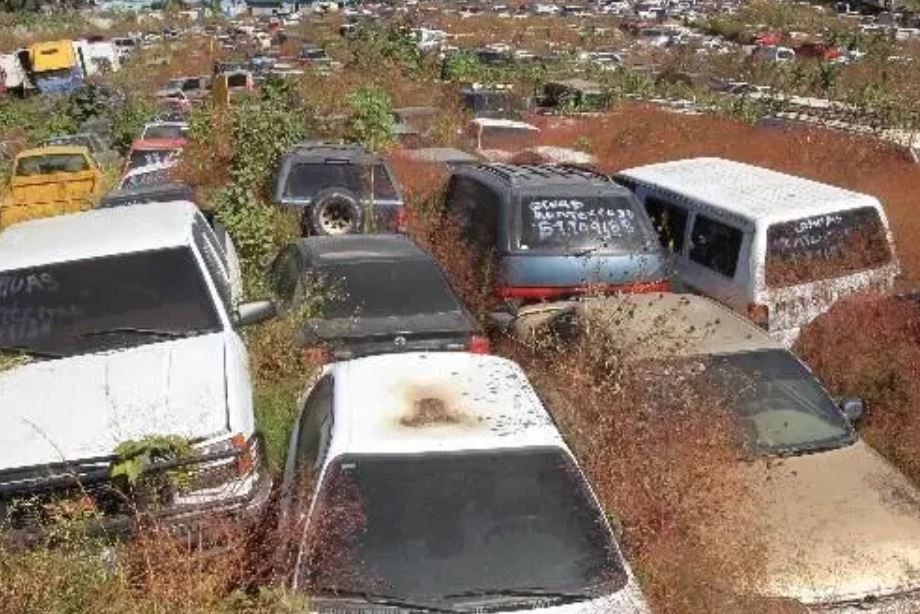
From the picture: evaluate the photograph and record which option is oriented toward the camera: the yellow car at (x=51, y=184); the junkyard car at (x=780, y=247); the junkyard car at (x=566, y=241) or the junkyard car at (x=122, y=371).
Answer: the junkyard car at (x=122, y=371)

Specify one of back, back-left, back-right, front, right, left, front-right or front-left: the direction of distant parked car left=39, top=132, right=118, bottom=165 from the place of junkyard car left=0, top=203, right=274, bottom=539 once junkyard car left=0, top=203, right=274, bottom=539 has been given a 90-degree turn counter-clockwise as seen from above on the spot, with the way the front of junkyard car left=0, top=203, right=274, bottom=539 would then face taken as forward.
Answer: left

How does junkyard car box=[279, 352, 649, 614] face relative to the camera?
toward the camera

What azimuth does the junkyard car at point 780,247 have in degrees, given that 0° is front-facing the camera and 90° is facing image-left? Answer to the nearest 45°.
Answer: approximately 135°

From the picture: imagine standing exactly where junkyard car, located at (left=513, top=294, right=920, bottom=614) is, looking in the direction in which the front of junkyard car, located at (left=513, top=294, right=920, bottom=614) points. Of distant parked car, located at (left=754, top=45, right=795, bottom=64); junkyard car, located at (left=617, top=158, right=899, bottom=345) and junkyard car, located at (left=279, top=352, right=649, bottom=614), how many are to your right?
1

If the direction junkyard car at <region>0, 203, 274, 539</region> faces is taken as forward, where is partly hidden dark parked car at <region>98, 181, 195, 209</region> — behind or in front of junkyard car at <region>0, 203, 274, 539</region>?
behind

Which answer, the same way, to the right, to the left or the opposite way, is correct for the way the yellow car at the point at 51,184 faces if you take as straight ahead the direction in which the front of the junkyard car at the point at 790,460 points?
the opposite way

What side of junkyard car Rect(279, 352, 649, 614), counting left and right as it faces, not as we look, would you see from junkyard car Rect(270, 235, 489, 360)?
back

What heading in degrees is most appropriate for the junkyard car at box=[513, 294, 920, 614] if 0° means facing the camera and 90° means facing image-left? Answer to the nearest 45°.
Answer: approximately 315°

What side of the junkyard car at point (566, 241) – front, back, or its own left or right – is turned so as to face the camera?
back

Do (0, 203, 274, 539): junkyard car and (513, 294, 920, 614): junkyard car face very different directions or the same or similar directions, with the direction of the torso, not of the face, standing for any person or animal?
same or similar directions

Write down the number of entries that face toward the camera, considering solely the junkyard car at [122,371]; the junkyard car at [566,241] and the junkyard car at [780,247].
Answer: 1

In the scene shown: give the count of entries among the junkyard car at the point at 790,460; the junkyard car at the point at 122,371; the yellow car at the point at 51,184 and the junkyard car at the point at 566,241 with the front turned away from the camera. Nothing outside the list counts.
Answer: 2

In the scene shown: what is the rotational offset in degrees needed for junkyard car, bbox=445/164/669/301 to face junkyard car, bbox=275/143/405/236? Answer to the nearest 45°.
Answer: approximately 45° to its left

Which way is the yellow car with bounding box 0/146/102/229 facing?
away from the camera

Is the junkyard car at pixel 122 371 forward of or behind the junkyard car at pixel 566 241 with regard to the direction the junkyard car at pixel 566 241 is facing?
behind
